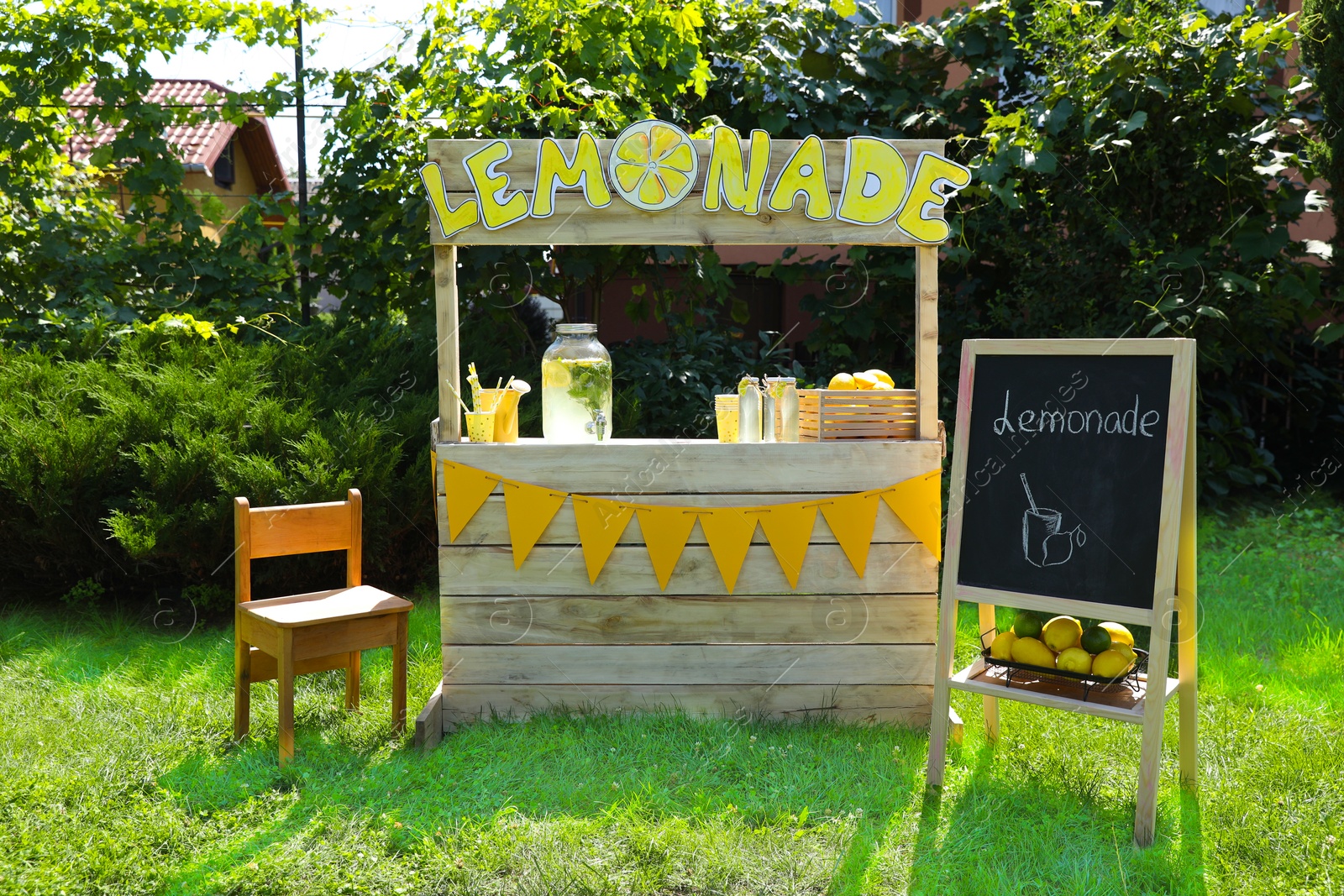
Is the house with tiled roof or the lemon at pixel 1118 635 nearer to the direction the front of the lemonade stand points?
the lemon

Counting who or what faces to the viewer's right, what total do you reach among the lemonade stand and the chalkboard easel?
0

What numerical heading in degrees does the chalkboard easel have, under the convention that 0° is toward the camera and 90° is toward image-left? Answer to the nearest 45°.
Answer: approximately 45°

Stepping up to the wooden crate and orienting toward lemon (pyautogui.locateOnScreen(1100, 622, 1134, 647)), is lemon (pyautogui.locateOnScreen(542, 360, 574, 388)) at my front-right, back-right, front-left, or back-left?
back-right

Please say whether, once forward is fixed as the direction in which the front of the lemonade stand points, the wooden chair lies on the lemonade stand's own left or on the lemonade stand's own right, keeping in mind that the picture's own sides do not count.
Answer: on the lemonade stand's own right

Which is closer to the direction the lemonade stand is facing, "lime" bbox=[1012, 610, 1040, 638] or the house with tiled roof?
the lime

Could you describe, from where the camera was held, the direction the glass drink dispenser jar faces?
facing the viewer and to the right of the viewer

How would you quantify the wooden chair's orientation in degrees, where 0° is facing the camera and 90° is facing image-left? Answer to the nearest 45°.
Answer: approximately 315°

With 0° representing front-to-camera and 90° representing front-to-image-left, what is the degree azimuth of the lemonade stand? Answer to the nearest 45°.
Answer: approximately 0°
